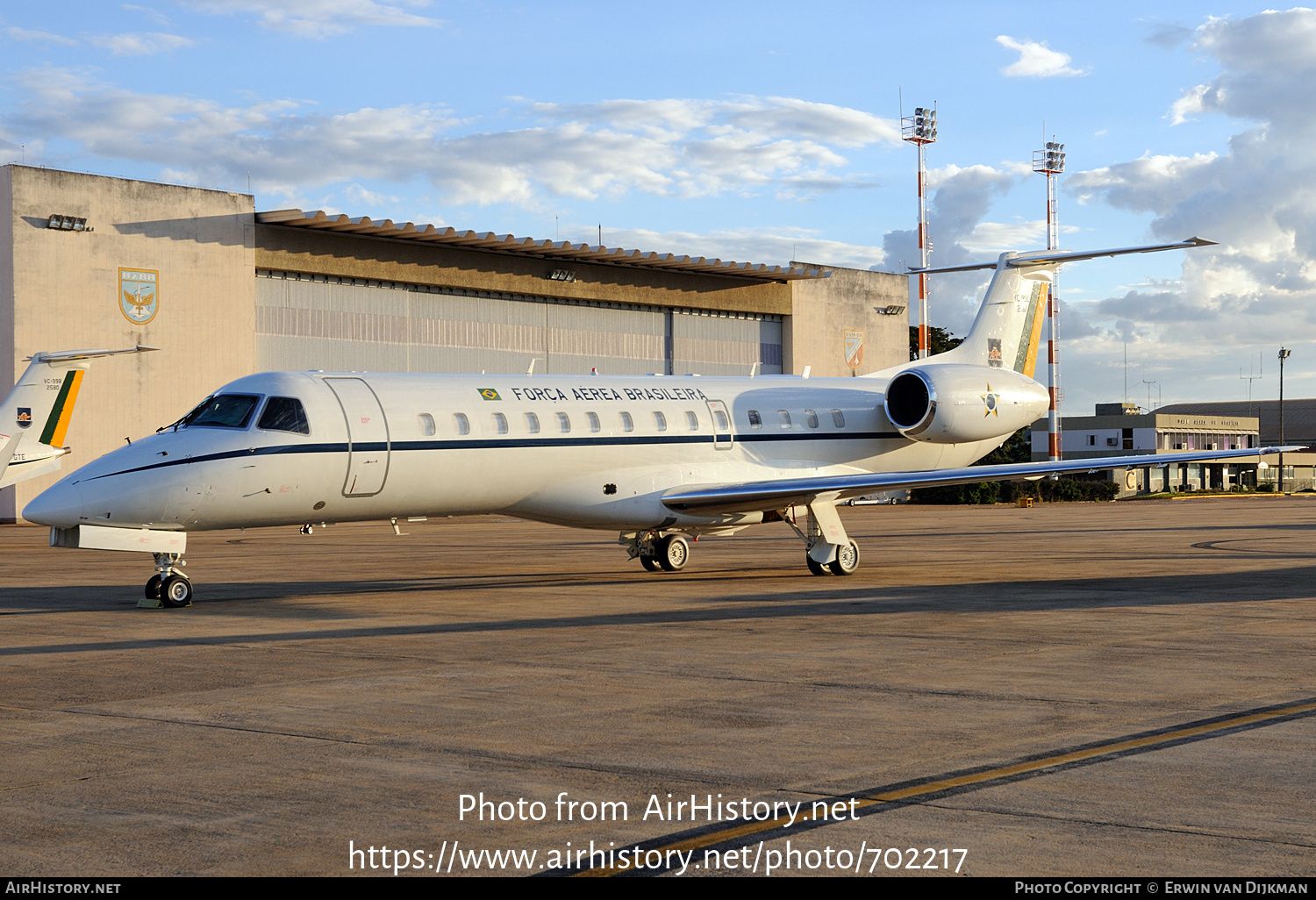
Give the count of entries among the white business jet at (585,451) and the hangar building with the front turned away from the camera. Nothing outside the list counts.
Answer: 0

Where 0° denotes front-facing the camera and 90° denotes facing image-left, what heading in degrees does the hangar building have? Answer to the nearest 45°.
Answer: approximately 315°

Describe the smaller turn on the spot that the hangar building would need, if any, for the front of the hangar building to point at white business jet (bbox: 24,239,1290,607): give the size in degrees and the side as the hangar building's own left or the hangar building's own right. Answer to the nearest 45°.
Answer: approximately 45° to the hangar building's own right

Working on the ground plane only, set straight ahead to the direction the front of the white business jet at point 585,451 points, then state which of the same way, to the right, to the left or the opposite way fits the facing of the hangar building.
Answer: to the left

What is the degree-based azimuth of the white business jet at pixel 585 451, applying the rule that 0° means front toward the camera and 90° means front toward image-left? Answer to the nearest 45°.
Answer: approximately 45°

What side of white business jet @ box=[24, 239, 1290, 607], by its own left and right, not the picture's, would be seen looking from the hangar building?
right
